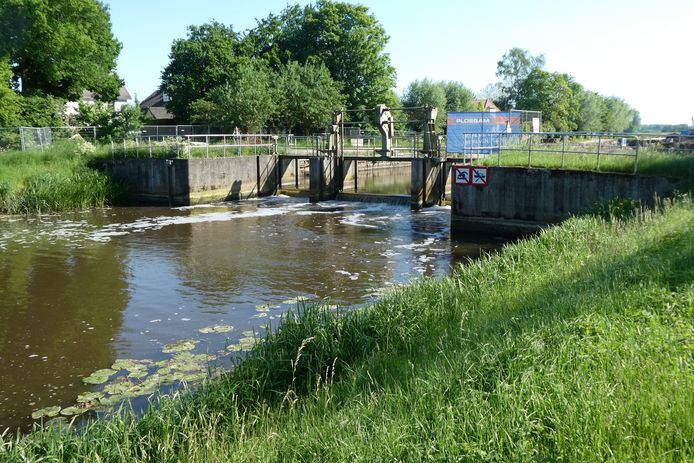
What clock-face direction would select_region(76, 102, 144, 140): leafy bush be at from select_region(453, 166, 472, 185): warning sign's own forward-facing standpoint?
The leafy bush is roughly at 4 o'clock from the warning sign.

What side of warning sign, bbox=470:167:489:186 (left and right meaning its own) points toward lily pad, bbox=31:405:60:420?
front

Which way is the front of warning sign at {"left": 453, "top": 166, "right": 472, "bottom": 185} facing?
toward the camera

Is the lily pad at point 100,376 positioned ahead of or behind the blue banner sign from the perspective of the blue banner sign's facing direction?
ahead

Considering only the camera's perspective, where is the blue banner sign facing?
facing the viewer

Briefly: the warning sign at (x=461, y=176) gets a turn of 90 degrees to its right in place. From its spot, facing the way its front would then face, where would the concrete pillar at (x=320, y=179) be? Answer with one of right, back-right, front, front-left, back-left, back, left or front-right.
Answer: front-right

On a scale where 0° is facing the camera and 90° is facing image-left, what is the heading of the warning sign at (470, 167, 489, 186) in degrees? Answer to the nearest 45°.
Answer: approximately 0°

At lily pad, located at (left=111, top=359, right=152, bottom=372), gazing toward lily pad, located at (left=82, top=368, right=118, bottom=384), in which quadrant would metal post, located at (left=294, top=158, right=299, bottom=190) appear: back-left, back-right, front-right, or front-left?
back-right

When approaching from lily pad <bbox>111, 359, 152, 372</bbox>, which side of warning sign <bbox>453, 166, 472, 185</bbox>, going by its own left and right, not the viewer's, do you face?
front

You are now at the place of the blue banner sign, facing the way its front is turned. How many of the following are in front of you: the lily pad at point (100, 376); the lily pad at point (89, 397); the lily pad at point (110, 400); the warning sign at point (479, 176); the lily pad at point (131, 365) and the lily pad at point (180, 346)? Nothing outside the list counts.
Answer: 6

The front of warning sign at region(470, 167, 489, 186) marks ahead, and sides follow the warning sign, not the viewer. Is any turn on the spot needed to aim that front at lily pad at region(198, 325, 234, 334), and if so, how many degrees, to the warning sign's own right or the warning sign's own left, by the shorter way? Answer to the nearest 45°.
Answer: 0° — it already faces it

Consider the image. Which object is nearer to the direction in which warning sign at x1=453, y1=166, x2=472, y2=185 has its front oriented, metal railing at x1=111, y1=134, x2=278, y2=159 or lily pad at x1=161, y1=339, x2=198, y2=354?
the lily pad
